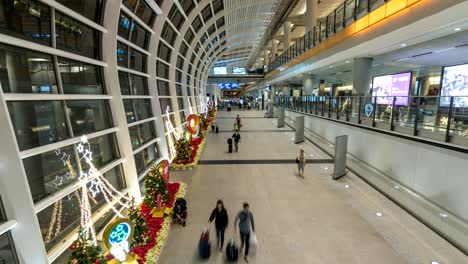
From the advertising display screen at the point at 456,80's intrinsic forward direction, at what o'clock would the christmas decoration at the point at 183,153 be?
The christmas decoration is roughly at 12 o'clock from the advertising display screen.

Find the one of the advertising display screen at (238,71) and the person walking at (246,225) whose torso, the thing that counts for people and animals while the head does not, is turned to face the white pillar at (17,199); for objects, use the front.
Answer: the advertising display screen

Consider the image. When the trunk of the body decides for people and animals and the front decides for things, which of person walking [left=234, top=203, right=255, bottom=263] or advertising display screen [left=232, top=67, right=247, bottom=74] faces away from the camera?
the person walking

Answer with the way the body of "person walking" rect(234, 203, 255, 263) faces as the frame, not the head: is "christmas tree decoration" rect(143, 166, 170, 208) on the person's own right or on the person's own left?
on the person's own left

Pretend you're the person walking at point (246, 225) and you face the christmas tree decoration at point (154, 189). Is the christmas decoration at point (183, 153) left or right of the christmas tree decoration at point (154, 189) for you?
right

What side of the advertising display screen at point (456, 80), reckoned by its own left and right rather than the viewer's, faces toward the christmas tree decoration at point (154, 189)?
front

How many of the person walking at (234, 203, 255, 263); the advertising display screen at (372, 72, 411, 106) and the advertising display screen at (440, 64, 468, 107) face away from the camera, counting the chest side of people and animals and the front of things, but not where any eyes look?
1

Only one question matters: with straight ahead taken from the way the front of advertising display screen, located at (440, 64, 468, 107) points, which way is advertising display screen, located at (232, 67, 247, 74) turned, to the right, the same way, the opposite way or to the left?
to the left

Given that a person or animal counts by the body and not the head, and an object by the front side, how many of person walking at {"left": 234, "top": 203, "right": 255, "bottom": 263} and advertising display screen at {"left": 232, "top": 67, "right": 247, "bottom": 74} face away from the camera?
1

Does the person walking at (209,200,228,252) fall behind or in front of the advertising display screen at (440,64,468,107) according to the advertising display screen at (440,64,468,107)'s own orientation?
in front

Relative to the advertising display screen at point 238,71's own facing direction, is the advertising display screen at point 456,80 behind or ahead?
ahead

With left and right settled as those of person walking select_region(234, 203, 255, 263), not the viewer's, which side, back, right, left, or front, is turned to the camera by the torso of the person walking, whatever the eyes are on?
back
